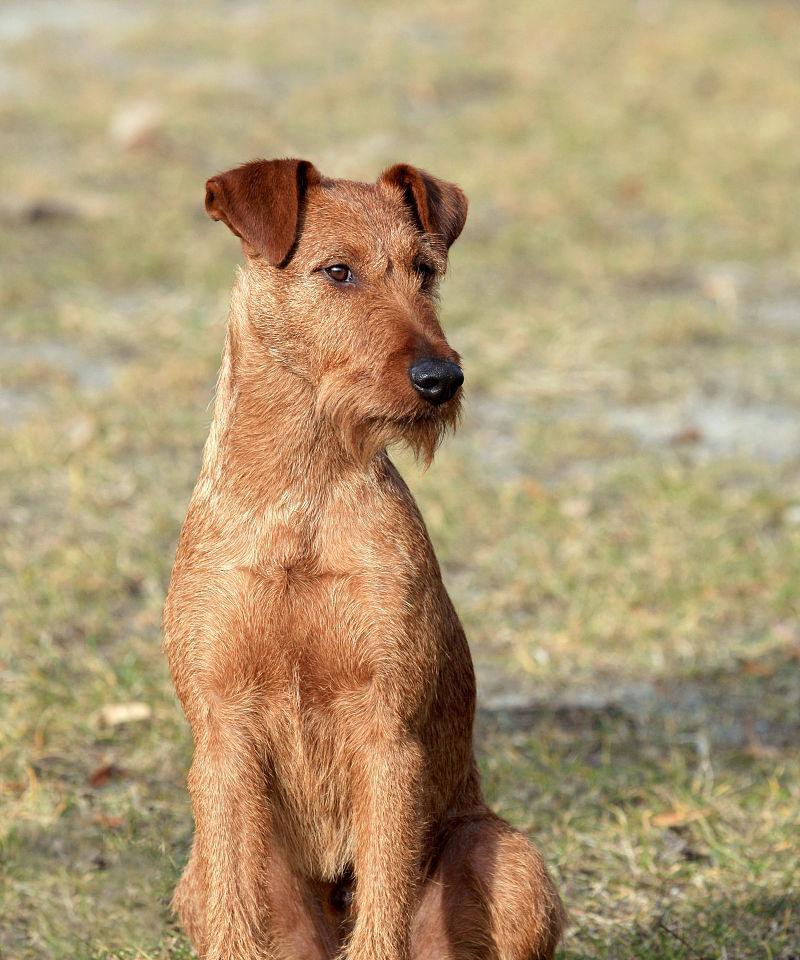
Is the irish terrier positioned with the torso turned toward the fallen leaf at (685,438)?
no

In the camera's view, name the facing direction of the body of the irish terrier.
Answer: toward the camera

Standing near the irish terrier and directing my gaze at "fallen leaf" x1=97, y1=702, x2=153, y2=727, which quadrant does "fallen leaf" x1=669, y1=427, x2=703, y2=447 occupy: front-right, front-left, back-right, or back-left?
front-right

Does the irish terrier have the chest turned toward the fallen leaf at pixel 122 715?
no

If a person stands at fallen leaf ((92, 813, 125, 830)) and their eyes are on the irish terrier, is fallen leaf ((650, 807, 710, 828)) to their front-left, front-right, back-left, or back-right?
front-left

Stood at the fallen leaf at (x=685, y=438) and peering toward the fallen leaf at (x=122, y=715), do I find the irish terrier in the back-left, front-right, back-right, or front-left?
front-left

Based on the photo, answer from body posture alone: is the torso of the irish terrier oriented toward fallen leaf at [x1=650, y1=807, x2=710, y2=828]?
no

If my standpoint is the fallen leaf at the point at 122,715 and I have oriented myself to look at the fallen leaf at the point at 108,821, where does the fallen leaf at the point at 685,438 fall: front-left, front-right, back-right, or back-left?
back-left
